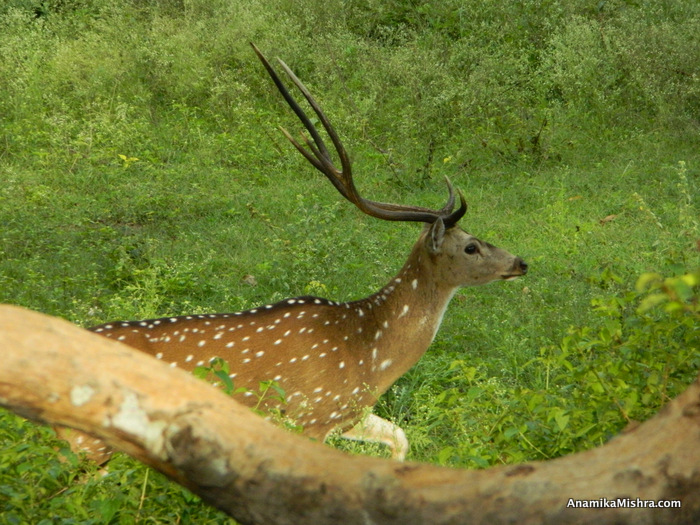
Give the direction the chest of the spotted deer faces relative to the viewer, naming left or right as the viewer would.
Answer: facing to the right of the viewer

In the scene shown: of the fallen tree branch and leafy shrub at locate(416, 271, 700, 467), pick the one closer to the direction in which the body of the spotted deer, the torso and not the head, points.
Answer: the leafy shrub

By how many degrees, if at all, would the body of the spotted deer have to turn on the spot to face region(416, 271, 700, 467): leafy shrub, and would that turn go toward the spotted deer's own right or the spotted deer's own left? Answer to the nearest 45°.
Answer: approximately 45° to the spotted deer's own right

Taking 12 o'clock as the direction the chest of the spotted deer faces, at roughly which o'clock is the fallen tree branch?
The fallen tree branch is roughly at 3 o'clock from the spotted deer.
